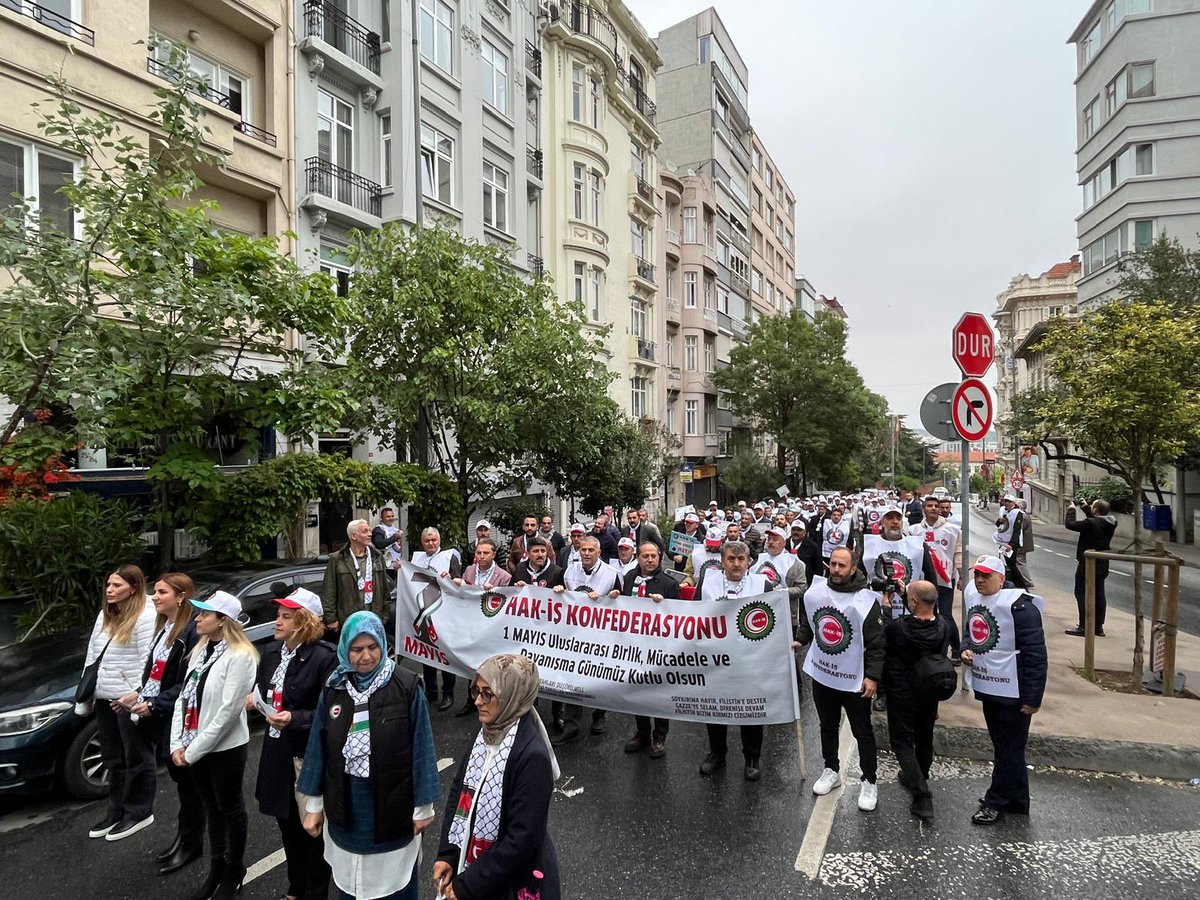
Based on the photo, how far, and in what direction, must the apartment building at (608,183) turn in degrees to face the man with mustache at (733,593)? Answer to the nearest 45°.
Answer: approximately 45° to its right

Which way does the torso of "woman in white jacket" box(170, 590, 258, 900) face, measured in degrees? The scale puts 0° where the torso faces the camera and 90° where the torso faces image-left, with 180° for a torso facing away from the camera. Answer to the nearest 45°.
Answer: approximately 45°

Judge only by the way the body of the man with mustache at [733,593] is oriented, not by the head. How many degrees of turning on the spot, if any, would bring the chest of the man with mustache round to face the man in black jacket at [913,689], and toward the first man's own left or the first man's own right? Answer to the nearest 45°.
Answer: approximately 45° to the first man's own left

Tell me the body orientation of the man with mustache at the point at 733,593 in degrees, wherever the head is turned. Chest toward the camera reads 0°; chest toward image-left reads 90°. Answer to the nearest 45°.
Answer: approximately 0°

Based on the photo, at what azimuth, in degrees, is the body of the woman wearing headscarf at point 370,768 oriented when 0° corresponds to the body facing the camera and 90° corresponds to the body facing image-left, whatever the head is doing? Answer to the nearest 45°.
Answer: approximately 0°

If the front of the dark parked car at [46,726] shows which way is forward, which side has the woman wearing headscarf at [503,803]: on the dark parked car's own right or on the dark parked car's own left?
on the dark parked car's own left

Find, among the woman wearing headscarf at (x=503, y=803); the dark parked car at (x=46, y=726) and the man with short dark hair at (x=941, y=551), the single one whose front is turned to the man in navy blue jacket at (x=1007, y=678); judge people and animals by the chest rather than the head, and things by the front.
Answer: the man with short dark hair
